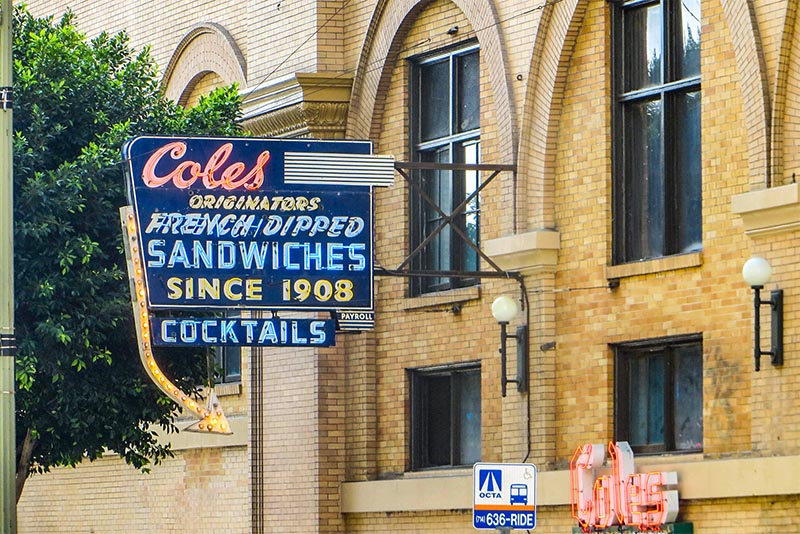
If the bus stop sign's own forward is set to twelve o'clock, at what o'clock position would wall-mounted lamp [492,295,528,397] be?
The wall-mounted lamp is roughly at 6 o'clock from the bus stop sign.

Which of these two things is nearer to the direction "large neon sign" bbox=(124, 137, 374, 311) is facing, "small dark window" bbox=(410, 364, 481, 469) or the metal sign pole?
the metal sign pole

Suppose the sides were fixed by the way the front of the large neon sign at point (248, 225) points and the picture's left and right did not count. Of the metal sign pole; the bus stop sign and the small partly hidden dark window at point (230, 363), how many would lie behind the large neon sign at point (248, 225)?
1

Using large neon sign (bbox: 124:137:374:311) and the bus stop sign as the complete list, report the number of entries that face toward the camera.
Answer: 2

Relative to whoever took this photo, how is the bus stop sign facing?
facing the viewer

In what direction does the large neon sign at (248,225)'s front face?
toward the camera

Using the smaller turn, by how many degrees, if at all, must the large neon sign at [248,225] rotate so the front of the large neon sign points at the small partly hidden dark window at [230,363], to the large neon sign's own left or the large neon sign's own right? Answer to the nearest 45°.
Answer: approximately 180°

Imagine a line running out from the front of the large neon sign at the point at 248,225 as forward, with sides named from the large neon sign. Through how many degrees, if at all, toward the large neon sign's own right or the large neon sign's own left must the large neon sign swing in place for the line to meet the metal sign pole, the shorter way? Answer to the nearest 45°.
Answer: approximately 45° to the large neon sign's own right

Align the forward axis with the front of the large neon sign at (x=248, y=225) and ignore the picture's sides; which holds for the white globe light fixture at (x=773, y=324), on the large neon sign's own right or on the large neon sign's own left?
on the large neon sign's own left

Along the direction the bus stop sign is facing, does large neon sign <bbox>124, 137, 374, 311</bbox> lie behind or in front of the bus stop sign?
behind

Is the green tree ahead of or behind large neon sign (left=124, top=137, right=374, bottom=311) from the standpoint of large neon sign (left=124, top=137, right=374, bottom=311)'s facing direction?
behind
